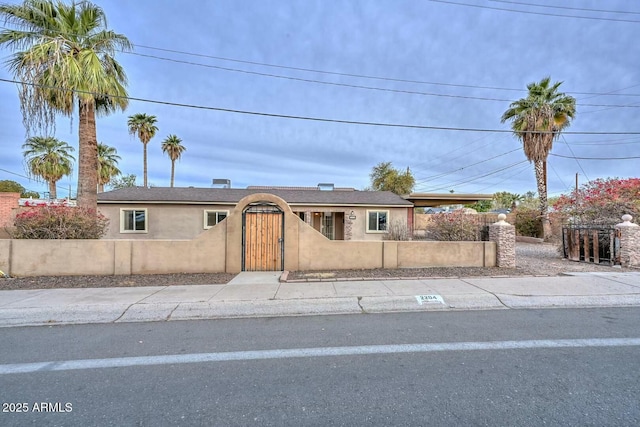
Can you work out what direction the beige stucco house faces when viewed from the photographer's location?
facing the viewer

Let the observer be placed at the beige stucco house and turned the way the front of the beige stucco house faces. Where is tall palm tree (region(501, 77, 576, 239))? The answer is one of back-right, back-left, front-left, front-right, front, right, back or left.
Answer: left

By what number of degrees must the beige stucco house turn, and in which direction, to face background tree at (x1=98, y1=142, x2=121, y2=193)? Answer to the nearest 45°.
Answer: approximately 135° to its right

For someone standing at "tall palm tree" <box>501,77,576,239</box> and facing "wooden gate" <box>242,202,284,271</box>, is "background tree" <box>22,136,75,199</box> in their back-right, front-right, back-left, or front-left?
front-right

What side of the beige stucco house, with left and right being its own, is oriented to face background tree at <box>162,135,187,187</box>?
back

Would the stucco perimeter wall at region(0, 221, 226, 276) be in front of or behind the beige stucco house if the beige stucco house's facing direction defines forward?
in front

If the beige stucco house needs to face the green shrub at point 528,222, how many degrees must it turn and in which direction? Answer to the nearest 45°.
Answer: approximately 90° to its left

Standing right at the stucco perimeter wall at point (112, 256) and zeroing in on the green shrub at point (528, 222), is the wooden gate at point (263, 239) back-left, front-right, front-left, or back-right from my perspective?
front-right

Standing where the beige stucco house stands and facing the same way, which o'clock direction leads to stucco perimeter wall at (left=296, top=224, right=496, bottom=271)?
The stucco perimeter wall is roughly at 11 o'clock from the beige stucco house.

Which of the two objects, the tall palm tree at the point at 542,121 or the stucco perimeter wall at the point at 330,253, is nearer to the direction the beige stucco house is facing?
the stucco perimeter wall

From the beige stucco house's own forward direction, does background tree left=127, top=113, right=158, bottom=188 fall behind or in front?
behind

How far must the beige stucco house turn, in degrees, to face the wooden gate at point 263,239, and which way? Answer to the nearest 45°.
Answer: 0° — it already faces it

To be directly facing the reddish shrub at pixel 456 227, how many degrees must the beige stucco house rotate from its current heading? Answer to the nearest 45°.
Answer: approximately 45° to its left
